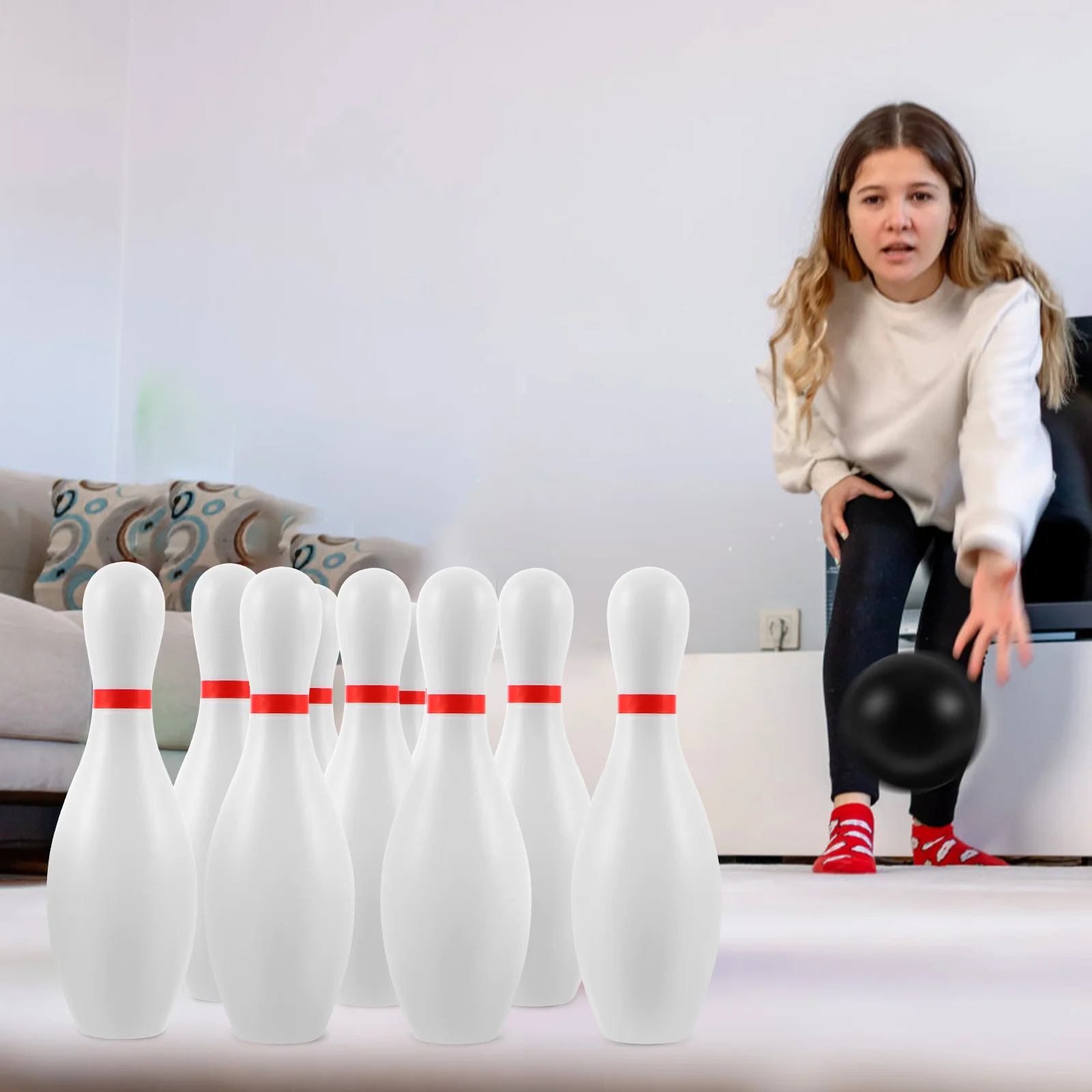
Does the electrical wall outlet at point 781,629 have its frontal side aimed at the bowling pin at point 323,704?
yes

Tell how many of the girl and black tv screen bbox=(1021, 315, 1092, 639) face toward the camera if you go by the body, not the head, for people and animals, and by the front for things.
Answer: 2

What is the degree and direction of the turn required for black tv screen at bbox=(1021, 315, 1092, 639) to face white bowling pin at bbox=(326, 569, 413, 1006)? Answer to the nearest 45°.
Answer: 0° — it already faces it

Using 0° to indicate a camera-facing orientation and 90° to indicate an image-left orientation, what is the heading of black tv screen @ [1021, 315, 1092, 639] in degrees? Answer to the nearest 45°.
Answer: approximately 0°

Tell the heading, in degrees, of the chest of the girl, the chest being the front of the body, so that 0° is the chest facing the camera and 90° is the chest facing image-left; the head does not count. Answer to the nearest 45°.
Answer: approximately 0°
